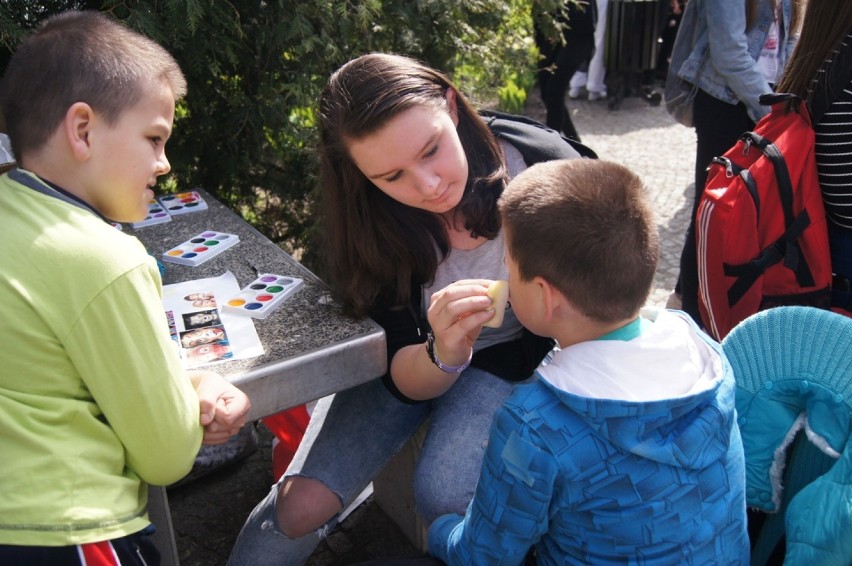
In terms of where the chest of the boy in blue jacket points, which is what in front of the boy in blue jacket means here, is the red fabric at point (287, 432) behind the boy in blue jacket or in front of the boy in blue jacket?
in front

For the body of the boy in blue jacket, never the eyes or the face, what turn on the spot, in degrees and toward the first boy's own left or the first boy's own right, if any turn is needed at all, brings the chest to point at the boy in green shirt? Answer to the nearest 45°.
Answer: approximately 45° to the first boy's own left

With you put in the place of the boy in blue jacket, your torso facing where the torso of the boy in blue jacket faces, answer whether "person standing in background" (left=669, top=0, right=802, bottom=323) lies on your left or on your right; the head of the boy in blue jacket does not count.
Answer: on your right

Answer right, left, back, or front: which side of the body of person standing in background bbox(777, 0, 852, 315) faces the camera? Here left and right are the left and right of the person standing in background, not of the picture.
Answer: right

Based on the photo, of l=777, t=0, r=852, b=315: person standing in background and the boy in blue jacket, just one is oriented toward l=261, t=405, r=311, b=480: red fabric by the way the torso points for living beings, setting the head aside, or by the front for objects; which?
the boy in blue jacket

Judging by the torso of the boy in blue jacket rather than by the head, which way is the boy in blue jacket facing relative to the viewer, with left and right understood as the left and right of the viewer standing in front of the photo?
facing away from the viewer and to the left of the viewer

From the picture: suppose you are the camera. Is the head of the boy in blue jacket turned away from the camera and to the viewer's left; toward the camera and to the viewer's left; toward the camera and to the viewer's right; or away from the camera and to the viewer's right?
away from the camera and to the viewer's left

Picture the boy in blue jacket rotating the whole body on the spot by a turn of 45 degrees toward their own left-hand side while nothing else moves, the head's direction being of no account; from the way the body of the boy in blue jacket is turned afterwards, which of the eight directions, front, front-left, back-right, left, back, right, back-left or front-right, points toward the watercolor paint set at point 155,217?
front-right

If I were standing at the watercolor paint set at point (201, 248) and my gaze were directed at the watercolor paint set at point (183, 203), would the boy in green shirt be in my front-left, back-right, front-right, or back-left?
back-left

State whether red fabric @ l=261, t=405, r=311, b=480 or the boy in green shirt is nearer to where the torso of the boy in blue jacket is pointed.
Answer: the red fabric

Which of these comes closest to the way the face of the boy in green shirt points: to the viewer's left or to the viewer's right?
to the viewer's right

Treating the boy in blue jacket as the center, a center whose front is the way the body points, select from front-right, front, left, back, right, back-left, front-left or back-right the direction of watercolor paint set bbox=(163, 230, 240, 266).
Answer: front
